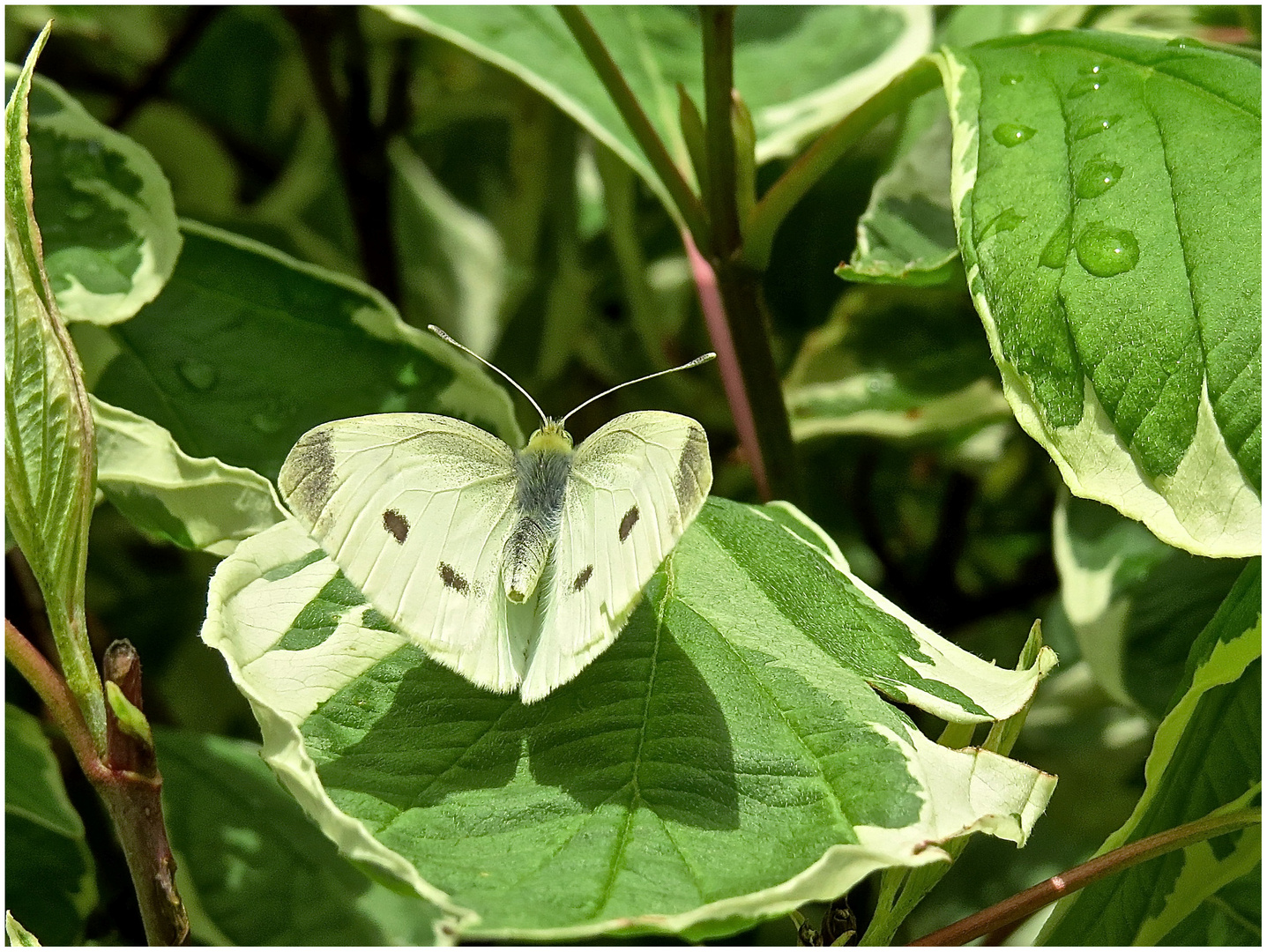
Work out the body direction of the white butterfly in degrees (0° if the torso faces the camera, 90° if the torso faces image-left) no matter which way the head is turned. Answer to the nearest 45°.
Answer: approximately 180°
